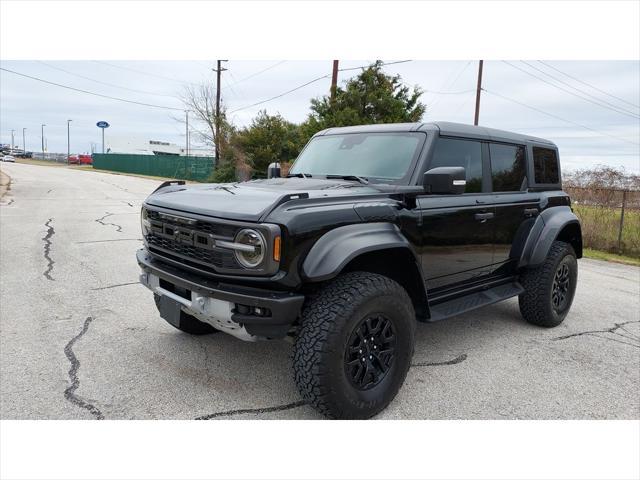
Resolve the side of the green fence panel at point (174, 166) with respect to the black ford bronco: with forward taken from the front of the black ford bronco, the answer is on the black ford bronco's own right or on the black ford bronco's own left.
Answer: on the black ford bronco's own right

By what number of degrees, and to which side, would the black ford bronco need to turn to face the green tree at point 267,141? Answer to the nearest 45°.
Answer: approximately 135° to its right

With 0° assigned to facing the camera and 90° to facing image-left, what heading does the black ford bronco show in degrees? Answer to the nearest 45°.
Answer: approximately 45°

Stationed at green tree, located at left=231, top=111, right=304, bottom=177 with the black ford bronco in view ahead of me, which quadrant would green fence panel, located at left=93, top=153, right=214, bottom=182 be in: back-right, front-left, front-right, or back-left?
back-right

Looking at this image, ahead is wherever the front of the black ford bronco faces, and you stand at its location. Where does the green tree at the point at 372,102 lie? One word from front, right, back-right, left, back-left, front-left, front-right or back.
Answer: back-right
